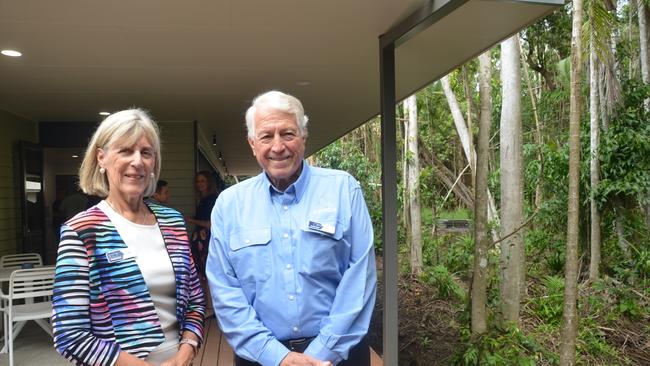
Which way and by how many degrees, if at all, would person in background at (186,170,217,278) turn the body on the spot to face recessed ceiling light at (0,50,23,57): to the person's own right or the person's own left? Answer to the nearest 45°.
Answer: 0° — they already face it

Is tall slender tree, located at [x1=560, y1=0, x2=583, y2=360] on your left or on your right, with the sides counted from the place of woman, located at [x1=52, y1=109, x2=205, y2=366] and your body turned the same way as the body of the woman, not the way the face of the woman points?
on your left

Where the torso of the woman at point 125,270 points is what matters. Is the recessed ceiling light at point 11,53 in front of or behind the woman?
behind

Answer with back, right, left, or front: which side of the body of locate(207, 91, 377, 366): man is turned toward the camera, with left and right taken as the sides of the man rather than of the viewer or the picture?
front

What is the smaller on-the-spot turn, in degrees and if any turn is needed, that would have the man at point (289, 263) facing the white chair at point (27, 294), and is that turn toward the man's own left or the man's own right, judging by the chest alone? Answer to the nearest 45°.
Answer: approximately 135° to the man's own right

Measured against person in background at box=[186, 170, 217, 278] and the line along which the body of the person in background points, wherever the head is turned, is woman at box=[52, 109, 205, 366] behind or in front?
in front

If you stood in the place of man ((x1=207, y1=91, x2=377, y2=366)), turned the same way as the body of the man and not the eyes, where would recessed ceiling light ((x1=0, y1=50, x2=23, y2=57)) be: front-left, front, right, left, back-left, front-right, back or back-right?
back-right

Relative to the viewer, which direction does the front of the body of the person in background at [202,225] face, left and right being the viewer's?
facing the viewer and to the left of the viewer
